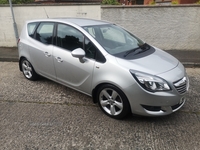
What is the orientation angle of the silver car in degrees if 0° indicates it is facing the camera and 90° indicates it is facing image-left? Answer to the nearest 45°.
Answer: approximately 315°
